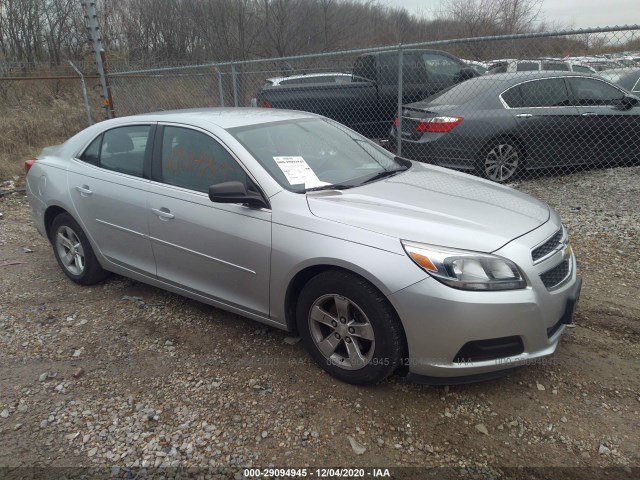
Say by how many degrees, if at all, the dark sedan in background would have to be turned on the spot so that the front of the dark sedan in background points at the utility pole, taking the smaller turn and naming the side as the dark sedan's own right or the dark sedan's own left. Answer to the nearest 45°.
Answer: approximately 135° to the dark sedan's own left

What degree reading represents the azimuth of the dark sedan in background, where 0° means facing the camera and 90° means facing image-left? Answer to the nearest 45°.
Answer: approximately 225°

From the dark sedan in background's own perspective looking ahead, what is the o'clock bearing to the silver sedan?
The silver sedan is roughly at 5 o'clock from the dark sedan in background.

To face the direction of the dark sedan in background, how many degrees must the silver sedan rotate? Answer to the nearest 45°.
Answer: approximately 90° to its left

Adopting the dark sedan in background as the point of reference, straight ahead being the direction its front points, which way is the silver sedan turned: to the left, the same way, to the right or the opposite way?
to the right

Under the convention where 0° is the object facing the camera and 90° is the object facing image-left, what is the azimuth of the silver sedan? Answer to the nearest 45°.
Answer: approximately 315°

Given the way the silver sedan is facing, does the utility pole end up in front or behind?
behind
